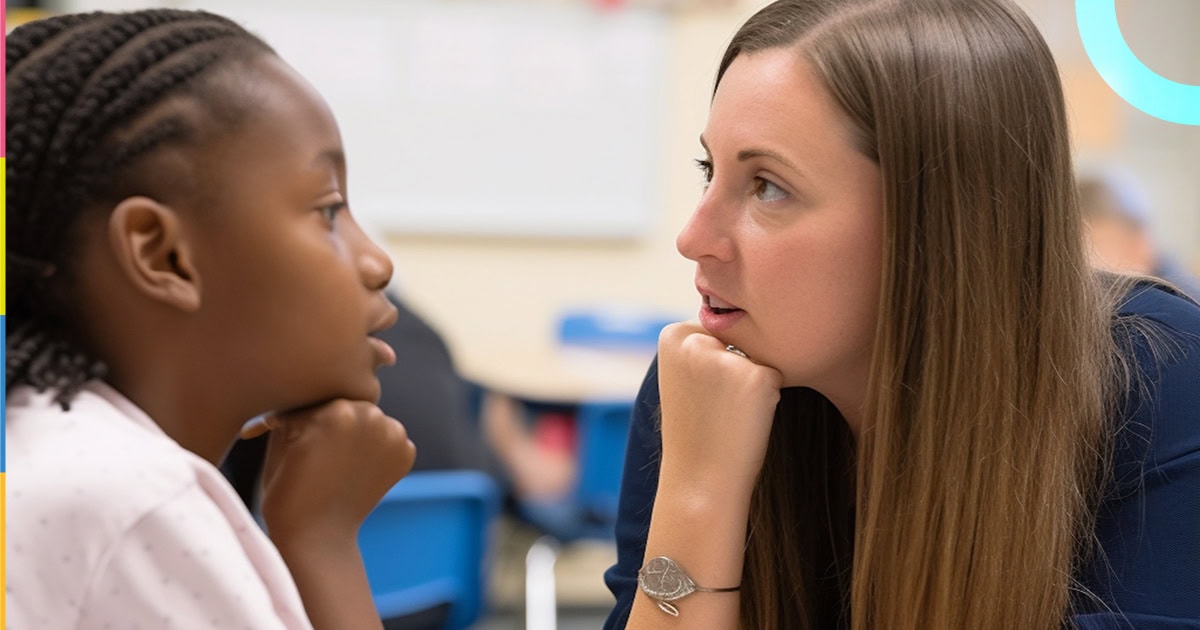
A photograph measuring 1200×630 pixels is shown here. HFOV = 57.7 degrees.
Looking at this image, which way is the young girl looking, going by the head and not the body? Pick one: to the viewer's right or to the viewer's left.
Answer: to the viewer's right

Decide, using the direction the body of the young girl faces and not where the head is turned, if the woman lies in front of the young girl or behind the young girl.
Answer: in front

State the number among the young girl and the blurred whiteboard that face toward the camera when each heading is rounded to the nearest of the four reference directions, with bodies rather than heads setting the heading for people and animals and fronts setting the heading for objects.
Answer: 1

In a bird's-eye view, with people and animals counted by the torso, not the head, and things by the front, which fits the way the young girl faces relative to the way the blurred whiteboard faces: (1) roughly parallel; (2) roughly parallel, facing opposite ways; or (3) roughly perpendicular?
roughly perpendicular

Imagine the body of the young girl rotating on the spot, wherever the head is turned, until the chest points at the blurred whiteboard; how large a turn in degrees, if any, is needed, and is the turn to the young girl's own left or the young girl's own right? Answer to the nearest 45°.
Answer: approximately 90° to the young girl's own left

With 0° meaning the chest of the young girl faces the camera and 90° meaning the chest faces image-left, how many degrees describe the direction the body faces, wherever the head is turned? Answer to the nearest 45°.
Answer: approximately 270°

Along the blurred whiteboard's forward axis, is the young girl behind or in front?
in front

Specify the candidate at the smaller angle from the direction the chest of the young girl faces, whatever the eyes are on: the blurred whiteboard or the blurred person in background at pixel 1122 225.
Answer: the blurred person in background

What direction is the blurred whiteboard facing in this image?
toward the camera

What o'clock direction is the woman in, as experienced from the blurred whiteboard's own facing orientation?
The woman is roughly at 12 o'clock from the blurred whiteboard.

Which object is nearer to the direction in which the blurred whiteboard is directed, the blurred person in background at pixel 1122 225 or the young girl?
the young girl
